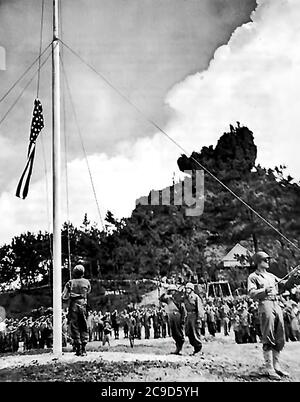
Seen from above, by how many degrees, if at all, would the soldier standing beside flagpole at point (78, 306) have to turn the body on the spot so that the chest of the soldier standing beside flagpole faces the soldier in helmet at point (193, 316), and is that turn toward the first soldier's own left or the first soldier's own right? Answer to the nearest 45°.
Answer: approximately 90° to the first soldier's own right

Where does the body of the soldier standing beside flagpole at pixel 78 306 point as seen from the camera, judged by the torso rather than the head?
away from the camera

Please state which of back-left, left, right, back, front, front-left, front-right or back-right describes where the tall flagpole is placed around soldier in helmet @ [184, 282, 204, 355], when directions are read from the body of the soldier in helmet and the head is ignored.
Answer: front-right

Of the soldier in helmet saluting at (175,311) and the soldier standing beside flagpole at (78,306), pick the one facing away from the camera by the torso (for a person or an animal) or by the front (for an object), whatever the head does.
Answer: the soldier standing beside flagpole at (78,306)

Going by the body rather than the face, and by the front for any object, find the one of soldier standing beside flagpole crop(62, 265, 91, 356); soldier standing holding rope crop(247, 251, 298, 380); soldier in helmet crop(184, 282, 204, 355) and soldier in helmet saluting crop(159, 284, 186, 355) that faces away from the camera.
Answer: soldier standing beside flagpole crop(62, 265, 91, 356)

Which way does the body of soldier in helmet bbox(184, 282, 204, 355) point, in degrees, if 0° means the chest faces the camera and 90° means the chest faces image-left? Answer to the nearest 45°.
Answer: approximately 45°

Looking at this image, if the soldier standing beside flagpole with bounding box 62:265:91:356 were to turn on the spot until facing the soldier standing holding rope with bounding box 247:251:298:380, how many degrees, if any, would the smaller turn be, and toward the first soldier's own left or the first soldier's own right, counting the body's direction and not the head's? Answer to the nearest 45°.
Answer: approximately 135° to the first soldier's own right
